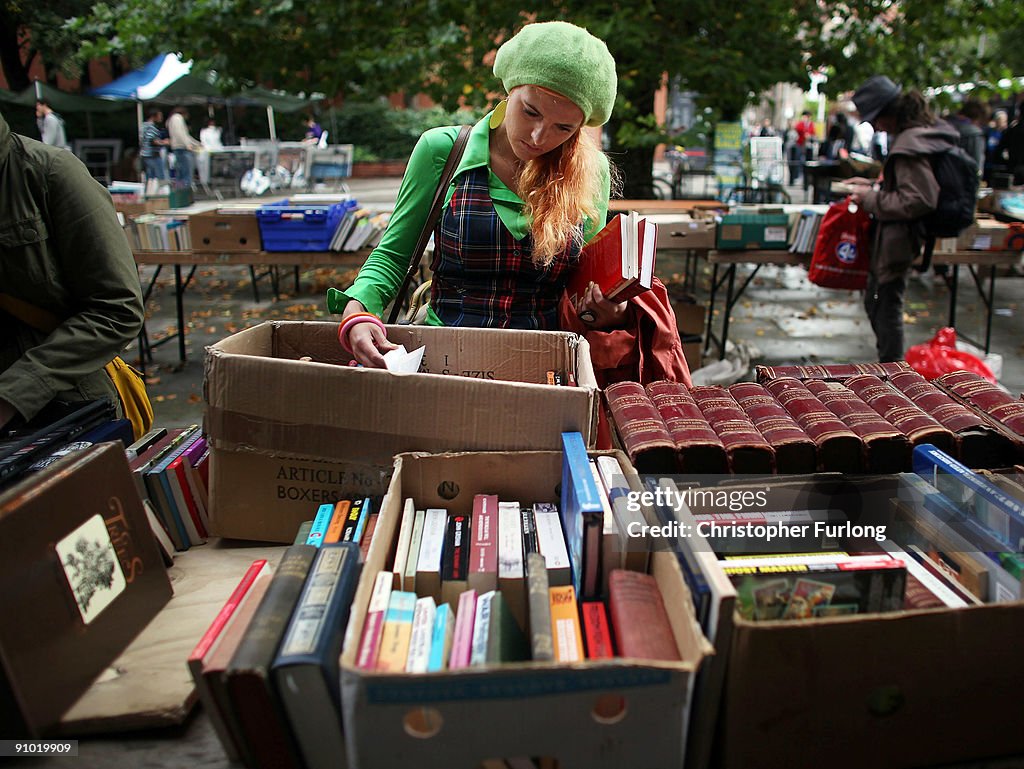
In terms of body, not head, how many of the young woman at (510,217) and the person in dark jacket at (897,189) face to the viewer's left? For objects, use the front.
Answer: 1

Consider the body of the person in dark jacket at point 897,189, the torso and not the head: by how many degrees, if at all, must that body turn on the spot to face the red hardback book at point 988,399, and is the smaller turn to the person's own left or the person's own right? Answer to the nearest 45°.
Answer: approximately 90° to the person's own left

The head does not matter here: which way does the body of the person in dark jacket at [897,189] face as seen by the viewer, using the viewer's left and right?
facing to the left of the viewer

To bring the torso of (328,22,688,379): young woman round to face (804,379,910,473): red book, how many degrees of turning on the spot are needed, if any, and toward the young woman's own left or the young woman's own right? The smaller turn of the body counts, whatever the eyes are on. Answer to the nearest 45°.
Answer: approximately 45° to the young woman's own left

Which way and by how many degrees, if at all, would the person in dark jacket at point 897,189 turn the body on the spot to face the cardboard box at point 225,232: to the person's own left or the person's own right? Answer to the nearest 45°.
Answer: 0° — they already face it

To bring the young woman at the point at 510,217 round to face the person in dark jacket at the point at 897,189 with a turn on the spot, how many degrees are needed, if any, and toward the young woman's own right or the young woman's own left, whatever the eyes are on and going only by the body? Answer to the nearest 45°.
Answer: approximately 135° to the young woman's own left

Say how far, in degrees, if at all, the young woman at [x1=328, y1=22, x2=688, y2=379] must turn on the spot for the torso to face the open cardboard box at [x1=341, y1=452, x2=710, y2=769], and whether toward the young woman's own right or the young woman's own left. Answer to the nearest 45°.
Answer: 0° — they already face it

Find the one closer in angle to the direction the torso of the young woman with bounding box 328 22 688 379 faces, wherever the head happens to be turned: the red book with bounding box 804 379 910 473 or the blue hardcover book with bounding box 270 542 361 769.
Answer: the blue hardcover book
